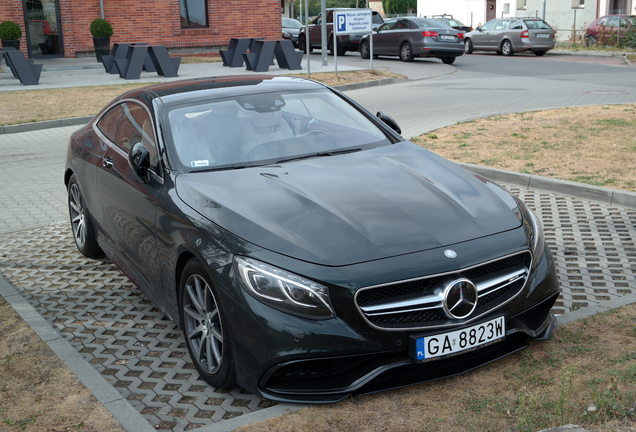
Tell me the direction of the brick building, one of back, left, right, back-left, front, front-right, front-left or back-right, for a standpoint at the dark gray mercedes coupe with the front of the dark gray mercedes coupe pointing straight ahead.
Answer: back-left

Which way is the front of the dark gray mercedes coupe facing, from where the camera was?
facing the viewer and to the right of the viewer

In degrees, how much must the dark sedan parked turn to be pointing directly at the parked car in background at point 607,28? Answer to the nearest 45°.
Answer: approximately 90° to its right

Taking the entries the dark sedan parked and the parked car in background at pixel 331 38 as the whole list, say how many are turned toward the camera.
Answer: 0

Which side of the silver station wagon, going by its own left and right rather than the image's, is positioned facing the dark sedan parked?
left

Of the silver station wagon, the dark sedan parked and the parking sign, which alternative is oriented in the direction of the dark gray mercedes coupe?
the parking sign

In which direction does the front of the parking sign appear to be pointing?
toward the camera

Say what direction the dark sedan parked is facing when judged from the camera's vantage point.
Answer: facing away from the viewer and to the left of the viewer

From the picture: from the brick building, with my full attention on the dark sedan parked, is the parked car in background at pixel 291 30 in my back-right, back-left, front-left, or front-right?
front-left

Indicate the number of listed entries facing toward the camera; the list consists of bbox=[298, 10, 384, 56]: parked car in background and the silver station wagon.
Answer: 0

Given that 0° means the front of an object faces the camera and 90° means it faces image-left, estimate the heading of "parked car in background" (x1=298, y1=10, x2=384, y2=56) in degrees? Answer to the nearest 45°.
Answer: approximately 135°

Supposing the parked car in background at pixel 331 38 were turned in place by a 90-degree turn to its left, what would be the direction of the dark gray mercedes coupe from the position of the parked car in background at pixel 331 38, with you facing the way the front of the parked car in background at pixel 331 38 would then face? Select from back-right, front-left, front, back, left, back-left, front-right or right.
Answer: front-left

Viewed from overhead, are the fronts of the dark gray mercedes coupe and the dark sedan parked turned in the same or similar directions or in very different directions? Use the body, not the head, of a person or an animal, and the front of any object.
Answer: very different directions

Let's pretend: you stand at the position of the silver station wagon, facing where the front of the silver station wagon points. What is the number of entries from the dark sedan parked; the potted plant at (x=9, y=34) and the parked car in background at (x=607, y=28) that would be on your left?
2

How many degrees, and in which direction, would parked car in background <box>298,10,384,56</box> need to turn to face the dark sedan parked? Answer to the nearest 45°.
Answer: approximately 180°

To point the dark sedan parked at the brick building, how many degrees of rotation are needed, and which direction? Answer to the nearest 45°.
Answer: approximately 45° to its left

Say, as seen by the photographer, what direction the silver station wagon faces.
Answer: facing away from the viewer and to the left of the viewer
